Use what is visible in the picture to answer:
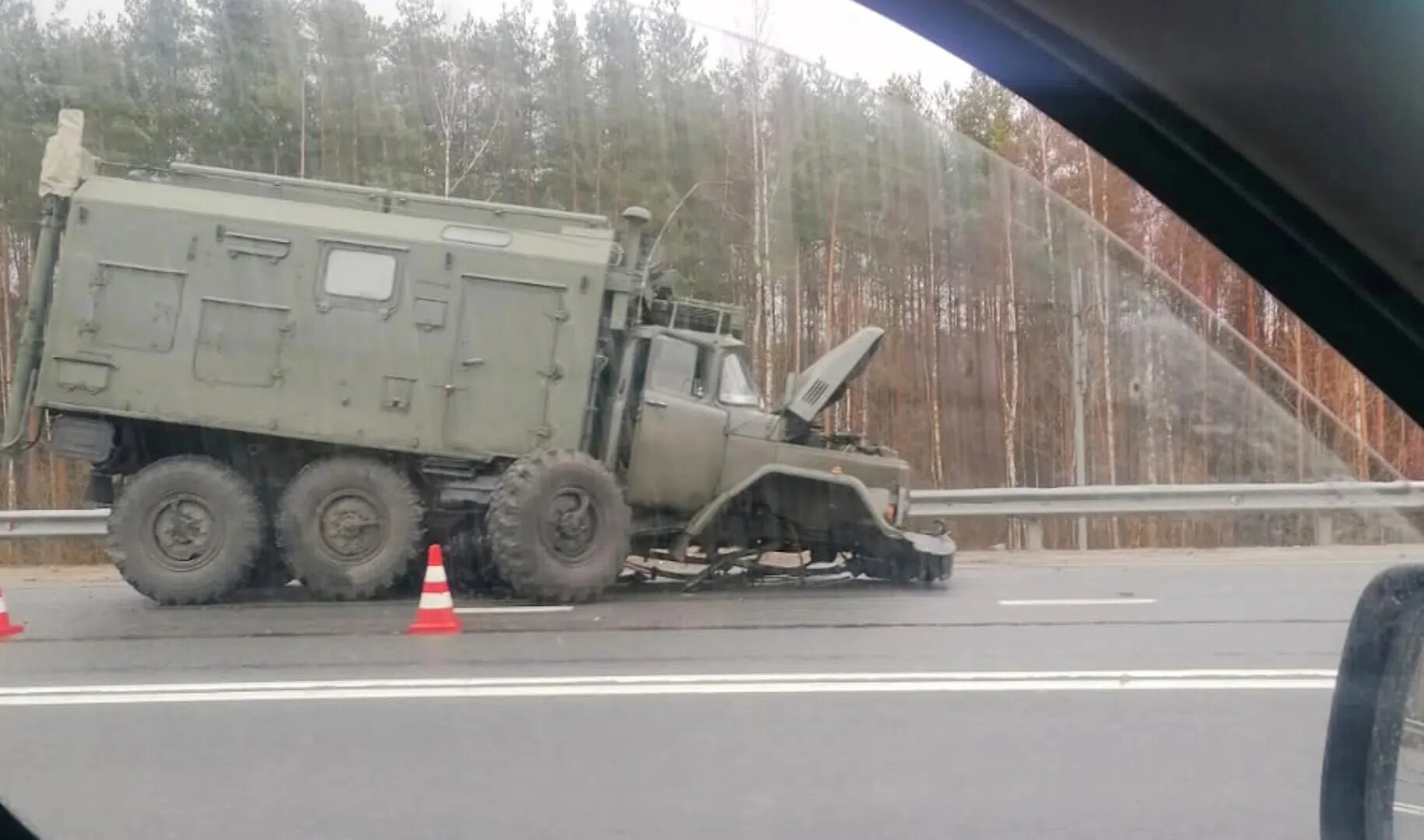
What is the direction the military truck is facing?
to the viewer's right

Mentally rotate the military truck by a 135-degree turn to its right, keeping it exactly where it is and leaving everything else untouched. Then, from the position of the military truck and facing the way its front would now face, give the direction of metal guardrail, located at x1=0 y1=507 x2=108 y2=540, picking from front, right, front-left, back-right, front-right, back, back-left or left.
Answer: right
